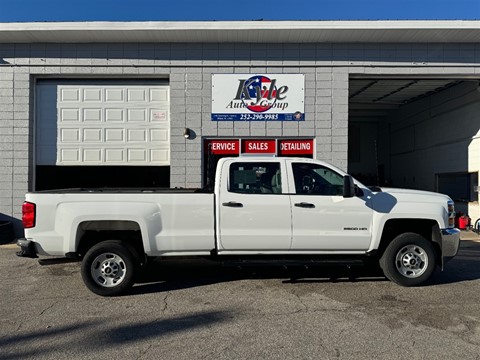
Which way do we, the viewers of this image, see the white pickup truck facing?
facing to the right of the viewer

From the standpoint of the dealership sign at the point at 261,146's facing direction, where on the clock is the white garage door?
The white garage door is roughly at 3 o'clock from the dealership sign.

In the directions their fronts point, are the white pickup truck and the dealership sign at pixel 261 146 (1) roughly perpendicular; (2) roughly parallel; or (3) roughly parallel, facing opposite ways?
roughly perpendicular

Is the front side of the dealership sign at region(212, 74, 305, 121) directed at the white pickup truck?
yes

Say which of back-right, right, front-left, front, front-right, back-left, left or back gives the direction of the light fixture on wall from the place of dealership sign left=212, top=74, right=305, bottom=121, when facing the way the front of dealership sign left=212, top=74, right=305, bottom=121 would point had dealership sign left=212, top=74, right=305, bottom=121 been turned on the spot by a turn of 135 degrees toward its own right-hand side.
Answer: front-left

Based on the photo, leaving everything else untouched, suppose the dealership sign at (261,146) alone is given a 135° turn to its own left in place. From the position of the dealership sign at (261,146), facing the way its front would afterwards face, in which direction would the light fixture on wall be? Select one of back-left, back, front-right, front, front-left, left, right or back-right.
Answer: back-left

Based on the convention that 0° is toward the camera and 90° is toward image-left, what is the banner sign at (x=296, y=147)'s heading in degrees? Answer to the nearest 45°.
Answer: approximately 0°

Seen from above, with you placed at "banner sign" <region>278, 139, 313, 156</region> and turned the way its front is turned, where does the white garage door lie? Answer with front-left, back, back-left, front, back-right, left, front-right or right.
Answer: right

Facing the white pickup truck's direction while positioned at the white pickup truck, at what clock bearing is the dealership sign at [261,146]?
The dealership sign is roughly at 9 o'clock from the white pickup truck.

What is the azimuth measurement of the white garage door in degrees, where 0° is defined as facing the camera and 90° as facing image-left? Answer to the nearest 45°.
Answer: approximately 0°

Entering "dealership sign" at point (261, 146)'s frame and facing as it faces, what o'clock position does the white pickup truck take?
The white pickup truck is roughly at 12 o'clock from the dealership sign.
